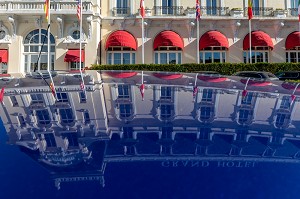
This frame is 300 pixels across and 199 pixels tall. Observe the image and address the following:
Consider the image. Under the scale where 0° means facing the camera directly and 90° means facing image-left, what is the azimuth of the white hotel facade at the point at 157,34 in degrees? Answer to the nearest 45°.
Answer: approximately 0°
